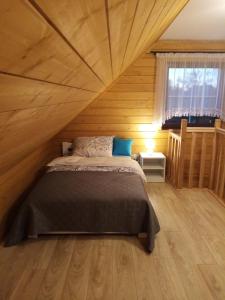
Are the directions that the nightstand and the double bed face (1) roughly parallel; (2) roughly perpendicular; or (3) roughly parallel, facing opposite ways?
roughly parallel

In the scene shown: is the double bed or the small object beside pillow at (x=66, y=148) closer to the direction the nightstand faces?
the double bed

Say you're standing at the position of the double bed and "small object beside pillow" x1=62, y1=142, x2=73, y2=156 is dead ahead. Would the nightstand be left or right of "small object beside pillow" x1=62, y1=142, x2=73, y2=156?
right

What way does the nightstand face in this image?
toward the camera

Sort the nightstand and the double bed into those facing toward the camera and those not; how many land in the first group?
2

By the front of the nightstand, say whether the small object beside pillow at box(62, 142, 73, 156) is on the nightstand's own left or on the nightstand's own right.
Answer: on the nightstand's own right

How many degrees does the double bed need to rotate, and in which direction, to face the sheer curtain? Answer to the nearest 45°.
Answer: approximately 135° to its left

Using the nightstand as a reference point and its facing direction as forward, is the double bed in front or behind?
in front

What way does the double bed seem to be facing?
toward the camera

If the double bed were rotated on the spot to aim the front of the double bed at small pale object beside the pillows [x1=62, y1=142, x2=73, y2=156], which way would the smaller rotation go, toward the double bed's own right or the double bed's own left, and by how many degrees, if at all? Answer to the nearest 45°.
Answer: approximately 180°

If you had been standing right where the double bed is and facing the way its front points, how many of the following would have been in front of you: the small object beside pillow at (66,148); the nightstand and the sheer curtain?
0

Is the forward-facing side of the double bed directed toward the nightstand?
no
